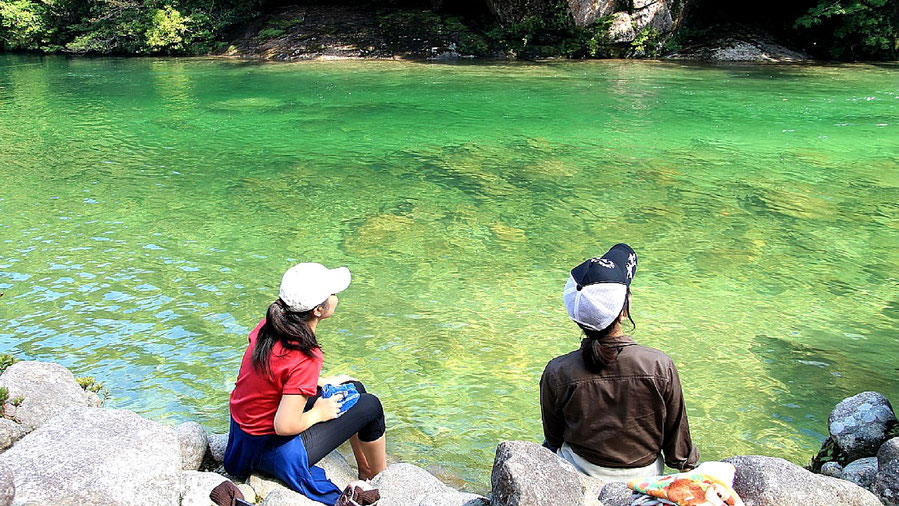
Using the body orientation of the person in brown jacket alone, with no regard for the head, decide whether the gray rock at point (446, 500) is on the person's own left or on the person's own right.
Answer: on the person's own left

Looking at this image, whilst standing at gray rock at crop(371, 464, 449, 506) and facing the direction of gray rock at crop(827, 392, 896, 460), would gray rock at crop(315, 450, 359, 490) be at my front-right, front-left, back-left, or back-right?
back-left

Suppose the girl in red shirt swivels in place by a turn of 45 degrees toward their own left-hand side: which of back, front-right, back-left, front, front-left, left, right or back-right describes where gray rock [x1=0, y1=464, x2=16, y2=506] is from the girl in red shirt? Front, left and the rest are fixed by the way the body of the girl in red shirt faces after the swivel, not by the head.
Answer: back-left

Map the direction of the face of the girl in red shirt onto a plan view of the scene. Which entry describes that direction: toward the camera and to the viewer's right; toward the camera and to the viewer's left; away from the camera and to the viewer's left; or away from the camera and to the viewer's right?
away from the camera and to the viewer's right

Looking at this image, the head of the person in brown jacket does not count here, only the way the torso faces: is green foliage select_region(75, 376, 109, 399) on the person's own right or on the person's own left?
on the person's own left

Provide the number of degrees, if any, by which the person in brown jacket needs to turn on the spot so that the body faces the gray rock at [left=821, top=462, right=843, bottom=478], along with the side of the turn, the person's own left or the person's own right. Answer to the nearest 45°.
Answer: approximately 45° to the person's own right

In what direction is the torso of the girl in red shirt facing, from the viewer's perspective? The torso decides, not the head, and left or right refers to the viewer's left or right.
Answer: facing away from the viewer and to the right of the viewer

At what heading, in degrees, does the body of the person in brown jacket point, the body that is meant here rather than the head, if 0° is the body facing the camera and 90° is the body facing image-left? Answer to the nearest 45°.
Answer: approximately 180°

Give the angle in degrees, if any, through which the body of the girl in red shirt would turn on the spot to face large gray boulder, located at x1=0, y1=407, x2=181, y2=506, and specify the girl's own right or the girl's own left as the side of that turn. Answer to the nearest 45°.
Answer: approximately 180°
